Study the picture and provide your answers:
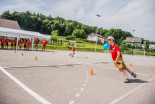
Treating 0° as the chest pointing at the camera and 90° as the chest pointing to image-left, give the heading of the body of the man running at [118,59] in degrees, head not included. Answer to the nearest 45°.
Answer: approximately 45°
